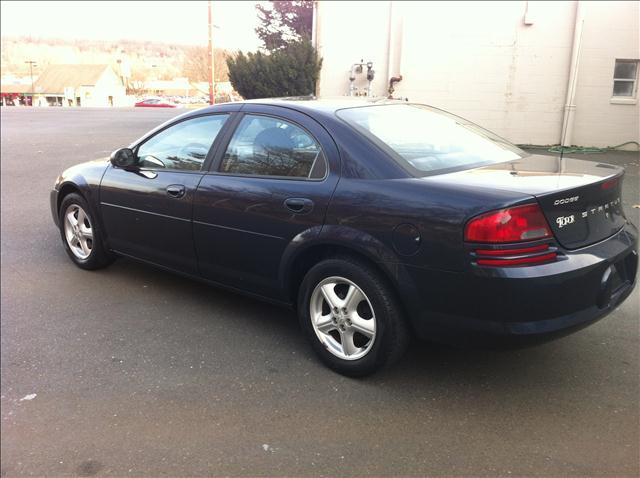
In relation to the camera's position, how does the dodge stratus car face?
facing away from the viewer and to the left of the viewer

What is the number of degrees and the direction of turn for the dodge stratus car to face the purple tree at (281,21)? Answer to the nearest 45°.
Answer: approximately 45° to its right

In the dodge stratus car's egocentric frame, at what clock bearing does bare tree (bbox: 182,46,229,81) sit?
The bare tree is roughly at 1 o'clock from the dodge stratus car.

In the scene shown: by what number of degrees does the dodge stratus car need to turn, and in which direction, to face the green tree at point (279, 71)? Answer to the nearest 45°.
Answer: approximately 45° to its right

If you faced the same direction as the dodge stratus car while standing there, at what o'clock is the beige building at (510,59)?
The beige building is roughly at 2 o'clock from the dodge stratus car.
